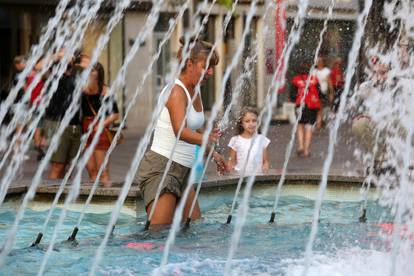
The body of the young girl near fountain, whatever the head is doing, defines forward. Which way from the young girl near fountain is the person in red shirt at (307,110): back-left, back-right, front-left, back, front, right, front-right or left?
back

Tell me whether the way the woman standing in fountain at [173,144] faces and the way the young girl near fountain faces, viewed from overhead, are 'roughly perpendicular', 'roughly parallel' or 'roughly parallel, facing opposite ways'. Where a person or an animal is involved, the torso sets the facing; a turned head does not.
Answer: roughly perpendicular

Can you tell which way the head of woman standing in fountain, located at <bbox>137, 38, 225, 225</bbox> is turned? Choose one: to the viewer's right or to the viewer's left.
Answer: to the viewer's right

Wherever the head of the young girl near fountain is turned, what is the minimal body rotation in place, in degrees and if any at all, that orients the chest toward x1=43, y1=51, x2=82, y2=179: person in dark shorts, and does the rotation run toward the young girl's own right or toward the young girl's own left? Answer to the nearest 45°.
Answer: approximately 135° to the young girl's own right
